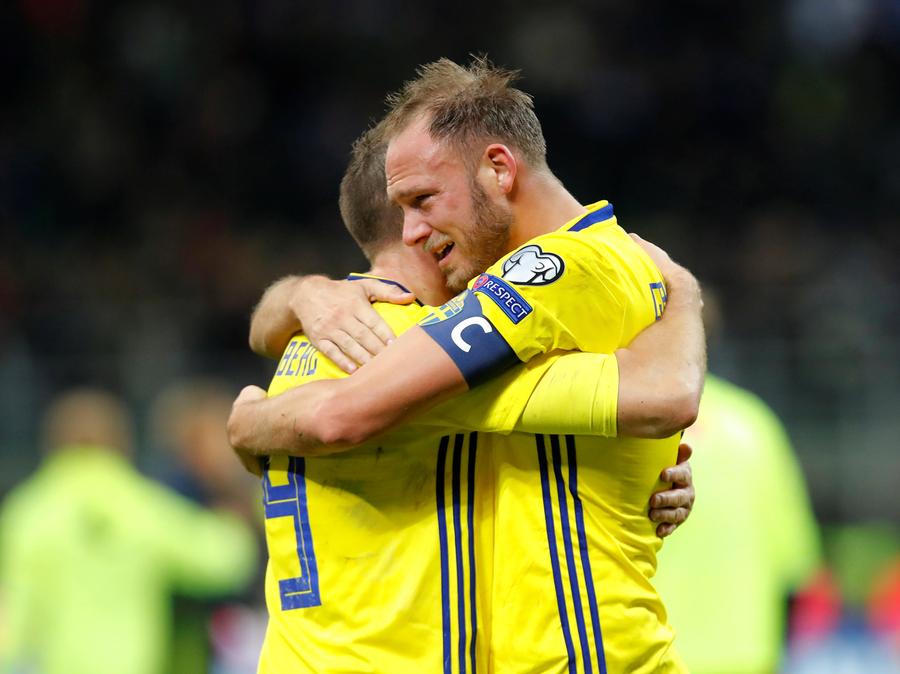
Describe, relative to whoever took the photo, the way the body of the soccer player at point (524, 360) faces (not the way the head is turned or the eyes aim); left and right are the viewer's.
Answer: facing to the left of the viewer

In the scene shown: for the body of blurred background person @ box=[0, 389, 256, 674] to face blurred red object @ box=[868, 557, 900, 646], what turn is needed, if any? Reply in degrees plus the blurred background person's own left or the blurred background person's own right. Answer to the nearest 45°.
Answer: approximately 90° to the blurred background person's own right

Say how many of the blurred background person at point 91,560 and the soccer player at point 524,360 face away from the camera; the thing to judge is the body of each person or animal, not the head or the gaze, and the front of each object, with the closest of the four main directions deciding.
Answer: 1

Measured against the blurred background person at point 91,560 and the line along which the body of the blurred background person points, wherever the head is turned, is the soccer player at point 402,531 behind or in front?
behind

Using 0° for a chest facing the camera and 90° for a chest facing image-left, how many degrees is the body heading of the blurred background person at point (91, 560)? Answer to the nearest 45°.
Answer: approximately 180°
